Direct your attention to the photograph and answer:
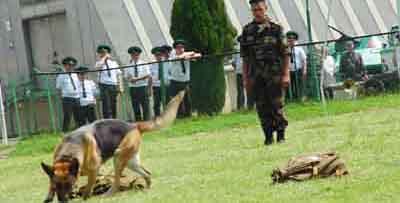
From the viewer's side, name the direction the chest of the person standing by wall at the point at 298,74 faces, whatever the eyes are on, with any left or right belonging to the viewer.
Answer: facing the viewer and to the left of the viewer

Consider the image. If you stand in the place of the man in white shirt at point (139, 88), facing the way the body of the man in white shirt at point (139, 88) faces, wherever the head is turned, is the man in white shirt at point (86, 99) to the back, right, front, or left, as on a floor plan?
right

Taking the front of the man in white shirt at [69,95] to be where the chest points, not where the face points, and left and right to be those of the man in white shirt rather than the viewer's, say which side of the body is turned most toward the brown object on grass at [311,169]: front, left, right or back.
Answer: front

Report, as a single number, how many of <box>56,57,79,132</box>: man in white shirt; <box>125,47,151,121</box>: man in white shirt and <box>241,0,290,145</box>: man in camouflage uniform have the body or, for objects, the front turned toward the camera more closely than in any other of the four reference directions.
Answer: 3

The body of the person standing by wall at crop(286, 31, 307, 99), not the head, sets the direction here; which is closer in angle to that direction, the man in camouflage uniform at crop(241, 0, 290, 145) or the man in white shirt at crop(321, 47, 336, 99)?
the man in camouflage uniform

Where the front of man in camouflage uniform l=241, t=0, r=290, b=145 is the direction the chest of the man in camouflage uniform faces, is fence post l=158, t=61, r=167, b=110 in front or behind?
behind

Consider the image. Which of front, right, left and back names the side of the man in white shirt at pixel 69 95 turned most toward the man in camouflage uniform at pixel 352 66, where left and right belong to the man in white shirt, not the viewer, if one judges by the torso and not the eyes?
left

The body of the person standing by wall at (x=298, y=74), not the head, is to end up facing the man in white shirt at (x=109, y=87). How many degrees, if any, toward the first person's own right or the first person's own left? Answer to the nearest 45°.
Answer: approximately 45° to the first person's own right

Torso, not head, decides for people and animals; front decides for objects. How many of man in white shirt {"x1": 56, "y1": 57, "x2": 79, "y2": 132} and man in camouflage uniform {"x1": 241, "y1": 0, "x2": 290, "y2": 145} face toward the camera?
2

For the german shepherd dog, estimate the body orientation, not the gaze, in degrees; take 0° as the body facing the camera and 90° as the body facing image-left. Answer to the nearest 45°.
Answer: approximately 45°

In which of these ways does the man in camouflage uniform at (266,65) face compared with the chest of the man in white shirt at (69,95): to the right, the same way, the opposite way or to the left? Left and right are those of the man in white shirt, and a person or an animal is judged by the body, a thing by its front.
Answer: the same way

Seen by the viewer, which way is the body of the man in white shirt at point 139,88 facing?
toward the camera

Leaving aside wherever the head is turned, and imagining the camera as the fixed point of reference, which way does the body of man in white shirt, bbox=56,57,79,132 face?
toward the camera

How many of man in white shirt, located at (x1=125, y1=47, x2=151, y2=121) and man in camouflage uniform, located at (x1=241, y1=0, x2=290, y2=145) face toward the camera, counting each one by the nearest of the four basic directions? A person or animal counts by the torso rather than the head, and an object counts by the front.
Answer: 2

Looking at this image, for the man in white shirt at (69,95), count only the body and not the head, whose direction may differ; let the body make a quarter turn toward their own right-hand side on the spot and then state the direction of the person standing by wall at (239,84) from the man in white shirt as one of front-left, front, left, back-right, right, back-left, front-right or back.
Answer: back

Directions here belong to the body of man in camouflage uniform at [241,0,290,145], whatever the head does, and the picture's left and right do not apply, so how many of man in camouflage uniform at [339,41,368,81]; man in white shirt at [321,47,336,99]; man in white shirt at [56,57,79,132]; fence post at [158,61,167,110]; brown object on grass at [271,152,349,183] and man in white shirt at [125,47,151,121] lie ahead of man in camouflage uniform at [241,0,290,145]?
1

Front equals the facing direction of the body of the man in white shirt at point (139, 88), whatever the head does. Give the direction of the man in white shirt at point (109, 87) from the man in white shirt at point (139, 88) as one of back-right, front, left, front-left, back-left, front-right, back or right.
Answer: right

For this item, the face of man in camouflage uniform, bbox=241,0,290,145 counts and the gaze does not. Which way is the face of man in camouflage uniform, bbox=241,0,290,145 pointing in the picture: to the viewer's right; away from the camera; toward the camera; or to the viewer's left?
toward the camera
